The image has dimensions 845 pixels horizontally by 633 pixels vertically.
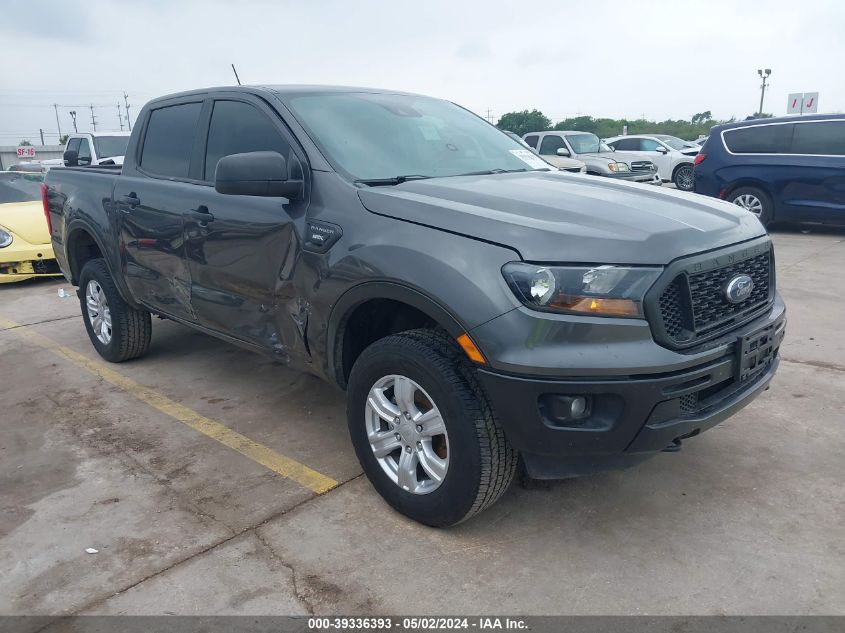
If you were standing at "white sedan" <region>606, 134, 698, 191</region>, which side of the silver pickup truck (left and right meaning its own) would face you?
left

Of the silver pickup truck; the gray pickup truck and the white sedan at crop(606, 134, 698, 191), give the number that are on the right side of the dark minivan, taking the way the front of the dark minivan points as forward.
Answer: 1

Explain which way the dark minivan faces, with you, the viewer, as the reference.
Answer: facing to the right of the viewer

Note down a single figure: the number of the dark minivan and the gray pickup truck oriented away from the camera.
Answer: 0

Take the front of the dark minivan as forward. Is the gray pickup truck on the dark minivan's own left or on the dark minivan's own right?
on the dark minivan's own right

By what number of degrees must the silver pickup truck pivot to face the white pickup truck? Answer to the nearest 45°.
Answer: approximately 90° to its right

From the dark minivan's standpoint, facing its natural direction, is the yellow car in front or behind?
behind

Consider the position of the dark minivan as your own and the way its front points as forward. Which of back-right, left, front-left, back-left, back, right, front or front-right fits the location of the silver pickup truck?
back-left

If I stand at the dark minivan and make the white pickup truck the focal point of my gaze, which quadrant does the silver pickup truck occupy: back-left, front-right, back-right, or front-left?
front-right

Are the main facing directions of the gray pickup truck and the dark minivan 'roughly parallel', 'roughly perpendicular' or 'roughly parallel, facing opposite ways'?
roughly parallel

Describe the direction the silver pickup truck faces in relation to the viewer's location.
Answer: facing the viewer and to the right of the viewer

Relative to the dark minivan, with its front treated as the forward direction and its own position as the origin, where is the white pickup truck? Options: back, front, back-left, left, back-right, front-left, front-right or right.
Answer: back

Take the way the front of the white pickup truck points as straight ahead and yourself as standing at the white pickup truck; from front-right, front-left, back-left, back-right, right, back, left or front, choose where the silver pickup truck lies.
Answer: front-left
